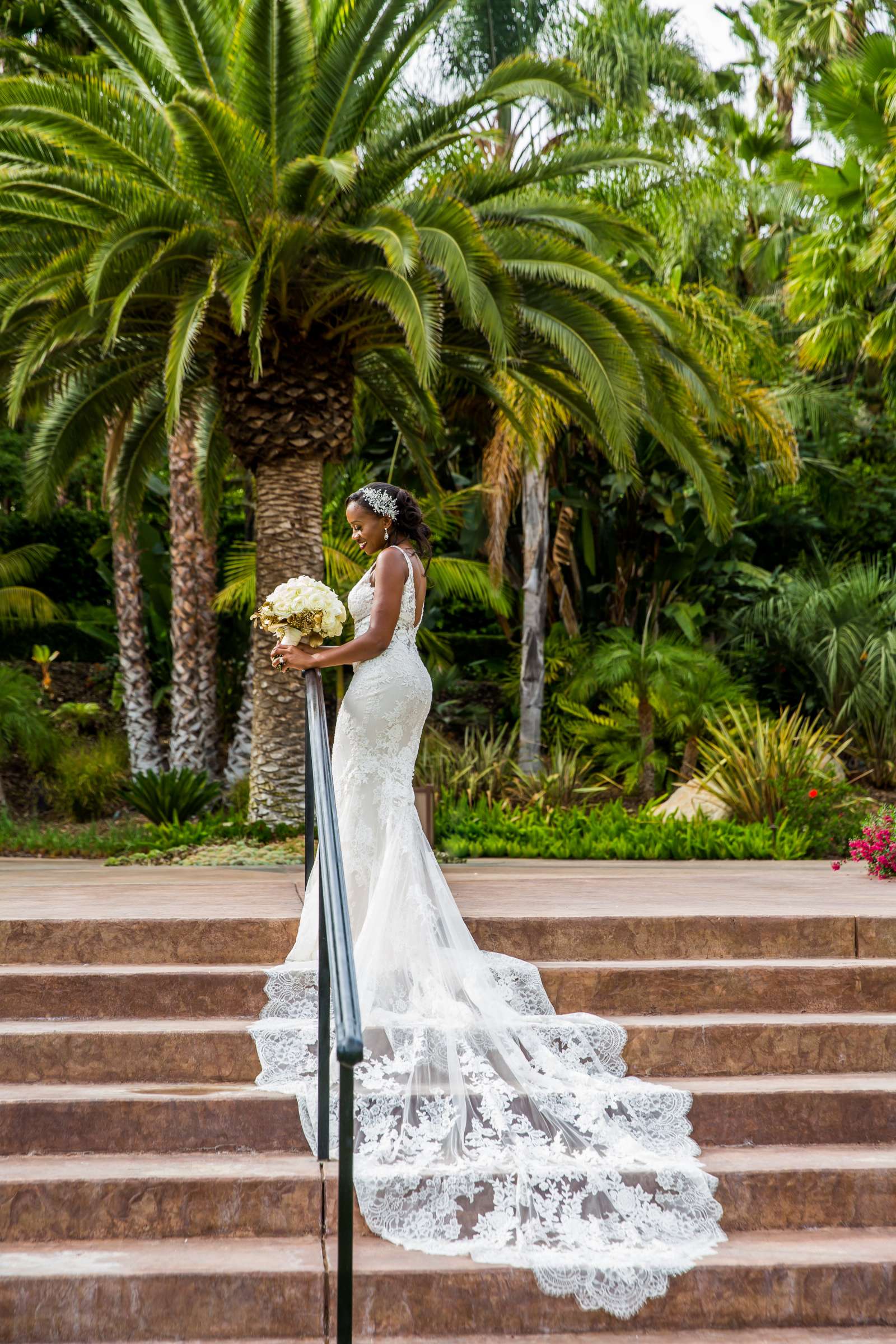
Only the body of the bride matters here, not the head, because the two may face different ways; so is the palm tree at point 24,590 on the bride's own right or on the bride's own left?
on the bride's own right

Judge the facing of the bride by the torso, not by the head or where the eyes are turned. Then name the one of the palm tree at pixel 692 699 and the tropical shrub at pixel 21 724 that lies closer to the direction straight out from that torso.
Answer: the tropical shrub

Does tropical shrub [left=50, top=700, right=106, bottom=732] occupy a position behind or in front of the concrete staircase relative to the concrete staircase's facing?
behind

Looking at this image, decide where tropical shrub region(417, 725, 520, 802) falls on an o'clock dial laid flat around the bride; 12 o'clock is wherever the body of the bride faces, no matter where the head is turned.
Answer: The tropical shrub is roughly at 3 o'clock from the bride.

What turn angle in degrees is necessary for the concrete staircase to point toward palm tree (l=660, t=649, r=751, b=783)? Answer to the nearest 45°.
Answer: approximately 180°

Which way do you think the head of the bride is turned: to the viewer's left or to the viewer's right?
to the viewer's left

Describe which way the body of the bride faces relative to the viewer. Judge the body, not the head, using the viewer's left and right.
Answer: facing to the left of the viewer

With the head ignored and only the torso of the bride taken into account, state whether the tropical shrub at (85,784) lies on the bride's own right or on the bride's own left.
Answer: on the bride's own right

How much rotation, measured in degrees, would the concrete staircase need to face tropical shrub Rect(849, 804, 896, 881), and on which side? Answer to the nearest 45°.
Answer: approximately 135° to its left

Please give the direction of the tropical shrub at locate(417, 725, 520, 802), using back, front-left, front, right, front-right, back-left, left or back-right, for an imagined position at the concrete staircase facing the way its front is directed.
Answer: back

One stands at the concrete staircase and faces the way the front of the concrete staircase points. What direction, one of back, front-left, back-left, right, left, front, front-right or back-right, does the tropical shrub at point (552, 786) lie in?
back
